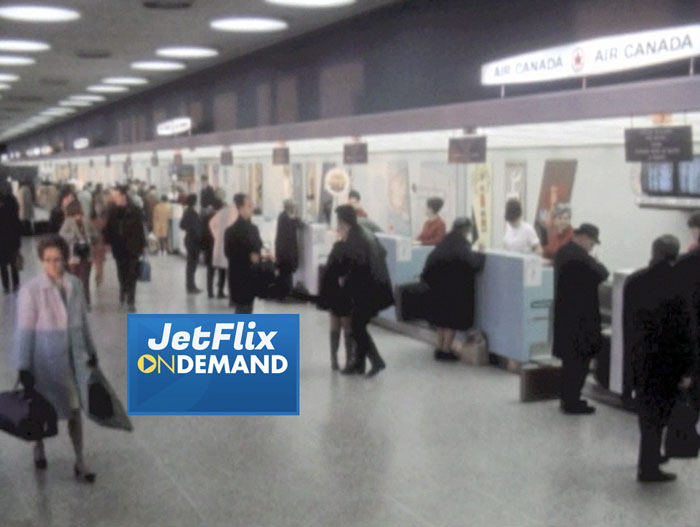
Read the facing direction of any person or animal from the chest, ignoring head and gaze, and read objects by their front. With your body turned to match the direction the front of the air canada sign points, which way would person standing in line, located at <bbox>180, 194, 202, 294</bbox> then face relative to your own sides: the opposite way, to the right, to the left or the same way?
the opposite way

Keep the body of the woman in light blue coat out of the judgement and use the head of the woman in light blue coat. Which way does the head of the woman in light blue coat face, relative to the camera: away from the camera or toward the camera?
toward the camera

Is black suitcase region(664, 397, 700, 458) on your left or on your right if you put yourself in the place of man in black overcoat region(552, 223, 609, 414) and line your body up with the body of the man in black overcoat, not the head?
on your right

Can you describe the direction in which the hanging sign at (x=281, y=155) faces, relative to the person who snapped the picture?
facing the viewer

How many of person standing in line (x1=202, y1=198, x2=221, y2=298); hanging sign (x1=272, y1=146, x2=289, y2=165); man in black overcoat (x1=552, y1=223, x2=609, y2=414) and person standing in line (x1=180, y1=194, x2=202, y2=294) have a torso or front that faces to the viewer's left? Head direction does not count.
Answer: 0

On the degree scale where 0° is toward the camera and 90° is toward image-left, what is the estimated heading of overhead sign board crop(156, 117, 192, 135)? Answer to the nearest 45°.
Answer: approximately 45°

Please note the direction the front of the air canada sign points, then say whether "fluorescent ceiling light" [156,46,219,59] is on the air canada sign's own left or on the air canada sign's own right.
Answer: on the air canada sign's own right

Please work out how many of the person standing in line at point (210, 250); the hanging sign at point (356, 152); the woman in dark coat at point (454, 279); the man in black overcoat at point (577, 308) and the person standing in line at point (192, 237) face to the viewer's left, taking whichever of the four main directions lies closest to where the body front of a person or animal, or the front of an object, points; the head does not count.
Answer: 0

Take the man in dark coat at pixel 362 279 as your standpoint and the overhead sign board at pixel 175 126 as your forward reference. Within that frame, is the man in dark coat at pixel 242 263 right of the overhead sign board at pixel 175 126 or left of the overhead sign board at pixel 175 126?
left

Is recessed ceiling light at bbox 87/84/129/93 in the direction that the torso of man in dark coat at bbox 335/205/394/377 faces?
no

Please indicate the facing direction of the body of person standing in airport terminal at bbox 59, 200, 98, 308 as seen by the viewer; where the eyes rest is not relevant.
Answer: toward the camera
